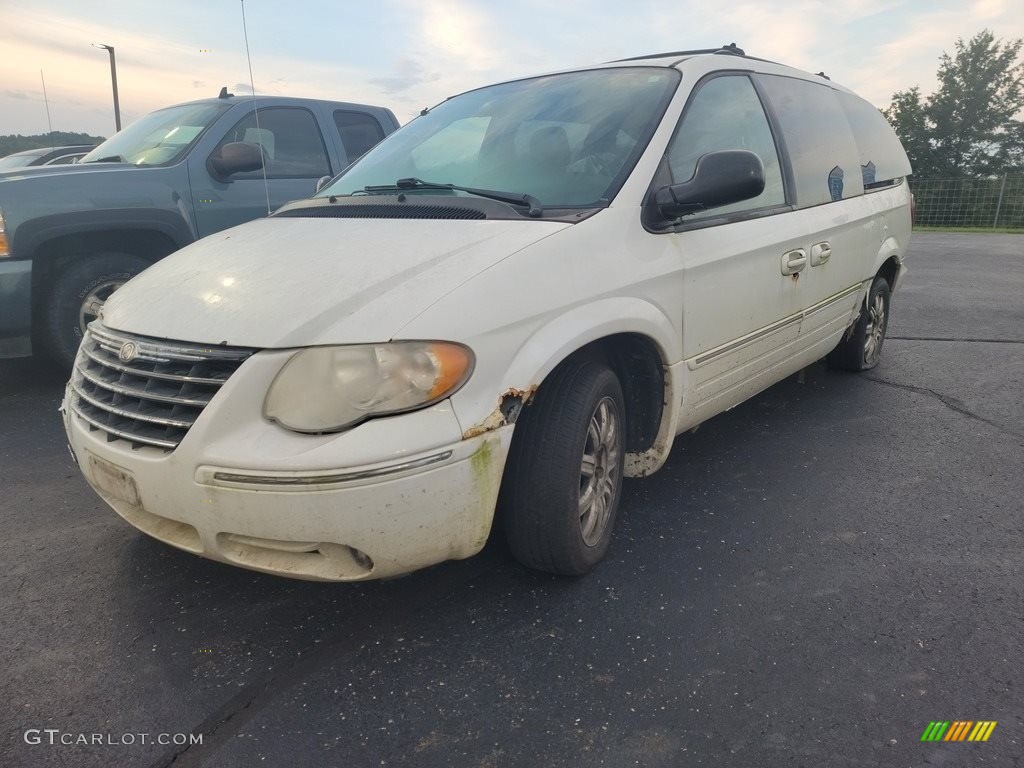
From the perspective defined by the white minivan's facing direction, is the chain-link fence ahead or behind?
behind

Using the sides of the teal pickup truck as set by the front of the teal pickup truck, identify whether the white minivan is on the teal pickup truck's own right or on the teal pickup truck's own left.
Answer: on the teal pickup truck's own left

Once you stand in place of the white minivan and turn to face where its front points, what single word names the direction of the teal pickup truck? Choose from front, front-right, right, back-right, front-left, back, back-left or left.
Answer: right

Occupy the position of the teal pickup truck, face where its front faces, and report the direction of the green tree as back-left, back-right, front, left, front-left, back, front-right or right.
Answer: back

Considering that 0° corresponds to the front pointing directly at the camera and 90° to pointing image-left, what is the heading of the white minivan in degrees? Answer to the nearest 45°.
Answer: approximately 45°

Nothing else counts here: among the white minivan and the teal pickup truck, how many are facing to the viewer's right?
0

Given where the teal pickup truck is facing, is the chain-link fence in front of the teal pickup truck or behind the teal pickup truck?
behind
